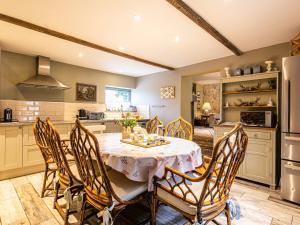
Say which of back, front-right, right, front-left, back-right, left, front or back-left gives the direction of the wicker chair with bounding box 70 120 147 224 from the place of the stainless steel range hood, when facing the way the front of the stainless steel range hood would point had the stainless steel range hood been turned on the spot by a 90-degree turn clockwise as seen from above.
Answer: left

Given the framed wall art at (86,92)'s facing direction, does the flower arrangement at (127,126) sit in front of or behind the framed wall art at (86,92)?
in front

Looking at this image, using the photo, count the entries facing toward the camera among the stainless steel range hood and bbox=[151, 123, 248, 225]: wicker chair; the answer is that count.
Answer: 1

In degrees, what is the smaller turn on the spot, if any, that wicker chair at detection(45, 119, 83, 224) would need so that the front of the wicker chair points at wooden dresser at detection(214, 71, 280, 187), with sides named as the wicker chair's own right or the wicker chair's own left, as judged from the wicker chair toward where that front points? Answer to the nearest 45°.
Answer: approximately 45° to the wicker chair's own right

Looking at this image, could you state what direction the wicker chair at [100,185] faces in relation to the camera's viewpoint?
facing away from the viewer and to the right of the viewer

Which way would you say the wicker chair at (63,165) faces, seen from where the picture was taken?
facing away from the viewer and to the right of the viewer

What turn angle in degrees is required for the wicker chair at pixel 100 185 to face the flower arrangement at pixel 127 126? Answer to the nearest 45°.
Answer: approximately 45° to its left

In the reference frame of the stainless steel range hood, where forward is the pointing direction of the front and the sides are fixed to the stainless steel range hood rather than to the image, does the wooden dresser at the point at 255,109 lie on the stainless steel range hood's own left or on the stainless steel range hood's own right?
on the stainless steel range hood's own left

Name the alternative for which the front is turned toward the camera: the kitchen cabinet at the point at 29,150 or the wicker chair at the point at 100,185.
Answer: the kitchen cabinet

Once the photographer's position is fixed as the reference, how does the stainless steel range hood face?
facing the viewer

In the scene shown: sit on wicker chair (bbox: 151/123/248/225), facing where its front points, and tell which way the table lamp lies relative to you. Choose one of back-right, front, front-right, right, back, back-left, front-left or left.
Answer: front-right

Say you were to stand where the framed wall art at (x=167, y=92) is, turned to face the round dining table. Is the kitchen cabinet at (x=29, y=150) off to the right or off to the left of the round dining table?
right

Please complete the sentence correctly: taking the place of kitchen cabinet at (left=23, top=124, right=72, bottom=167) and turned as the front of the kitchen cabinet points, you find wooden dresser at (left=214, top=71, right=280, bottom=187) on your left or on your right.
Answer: on your left

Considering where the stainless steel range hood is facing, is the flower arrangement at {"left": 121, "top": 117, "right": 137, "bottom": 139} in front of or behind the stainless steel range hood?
in front

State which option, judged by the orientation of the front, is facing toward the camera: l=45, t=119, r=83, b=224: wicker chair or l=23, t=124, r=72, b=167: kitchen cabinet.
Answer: the kitchen cabinet
